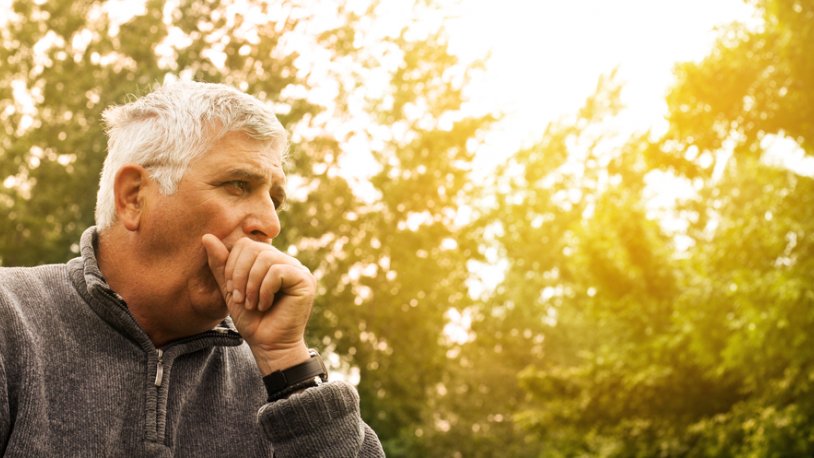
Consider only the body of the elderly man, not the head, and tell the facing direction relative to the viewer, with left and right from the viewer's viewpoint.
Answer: facing the viewer and to the right of the viewer

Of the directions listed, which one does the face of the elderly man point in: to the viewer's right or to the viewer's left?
to the viewer's right
